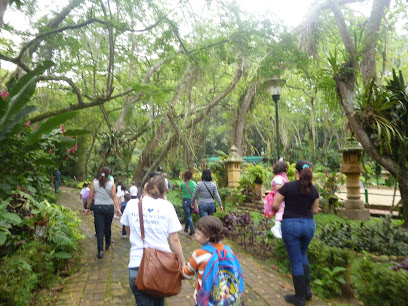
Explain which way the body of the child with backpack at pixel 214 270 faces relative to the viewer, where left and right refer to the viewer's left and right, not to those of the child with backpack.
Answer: facing away from the viewer and to the left of the viewer

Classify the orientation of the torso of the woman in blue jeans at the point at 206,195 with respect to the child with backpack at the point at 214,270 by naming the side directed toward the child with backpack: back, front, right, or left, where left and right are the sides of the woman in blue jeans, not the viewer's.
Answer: back

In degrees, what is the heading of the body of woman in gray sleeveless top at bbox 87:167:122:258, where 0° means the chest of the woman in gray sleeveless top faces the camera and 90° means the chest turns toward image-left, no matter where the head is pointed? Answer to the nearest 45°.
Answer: approximately 180°

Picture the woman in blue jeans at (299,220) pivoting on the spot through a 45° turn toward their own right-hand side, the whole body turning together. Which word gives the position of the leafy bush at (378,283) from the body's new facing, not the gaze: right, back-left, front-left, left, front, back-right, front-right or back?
right

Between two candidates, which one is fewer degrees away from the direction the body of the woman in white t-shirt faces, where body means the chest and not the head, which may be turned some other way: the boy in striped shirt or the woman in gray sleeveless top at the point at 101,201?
the woman in gray sleeveless top

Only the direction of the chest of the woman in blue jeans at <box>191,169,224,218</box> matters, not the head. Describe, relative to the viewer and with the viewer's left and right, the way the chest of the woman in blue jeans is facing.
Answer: facing away from the viewer
